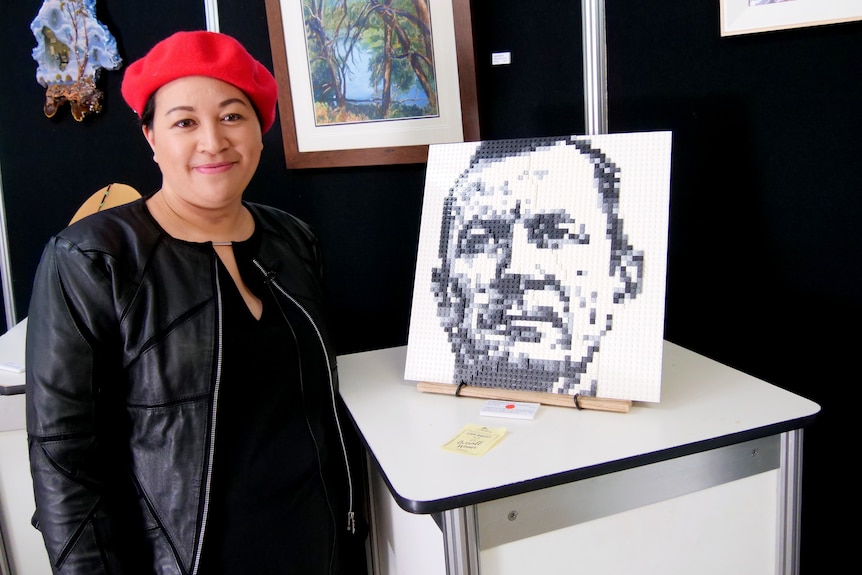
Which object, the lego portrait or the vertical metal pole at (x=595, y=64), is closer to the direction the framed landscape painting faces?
the lego portrait

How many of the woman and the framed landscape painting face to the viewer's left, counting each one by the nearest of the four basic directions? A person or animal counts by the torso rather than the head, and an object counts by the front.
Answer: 0

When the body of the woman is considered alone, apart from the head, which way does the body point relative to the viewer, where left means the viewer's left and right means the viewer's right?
facing the viewer and to the right of the viewer

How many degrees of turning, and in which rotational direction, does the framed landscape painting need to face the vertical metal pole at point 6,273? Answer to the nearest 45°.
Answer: approximately 90° to its right

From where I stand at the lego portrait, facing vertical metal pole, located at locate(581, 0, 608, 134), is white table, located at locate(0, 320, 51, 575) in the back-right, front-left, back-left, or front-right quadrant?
back-left

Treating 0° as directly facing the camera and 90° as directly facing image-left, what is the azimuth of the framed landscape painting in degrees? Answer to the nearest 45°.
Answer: approximately 0°

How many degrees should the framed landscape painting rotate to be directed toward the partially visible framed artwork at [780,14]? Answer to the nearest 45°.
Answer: approximately 90° to its left

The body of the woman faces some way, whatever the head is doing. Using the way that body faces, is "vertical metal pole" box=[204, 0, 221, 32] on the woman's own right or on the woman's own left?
on the woman's own left
